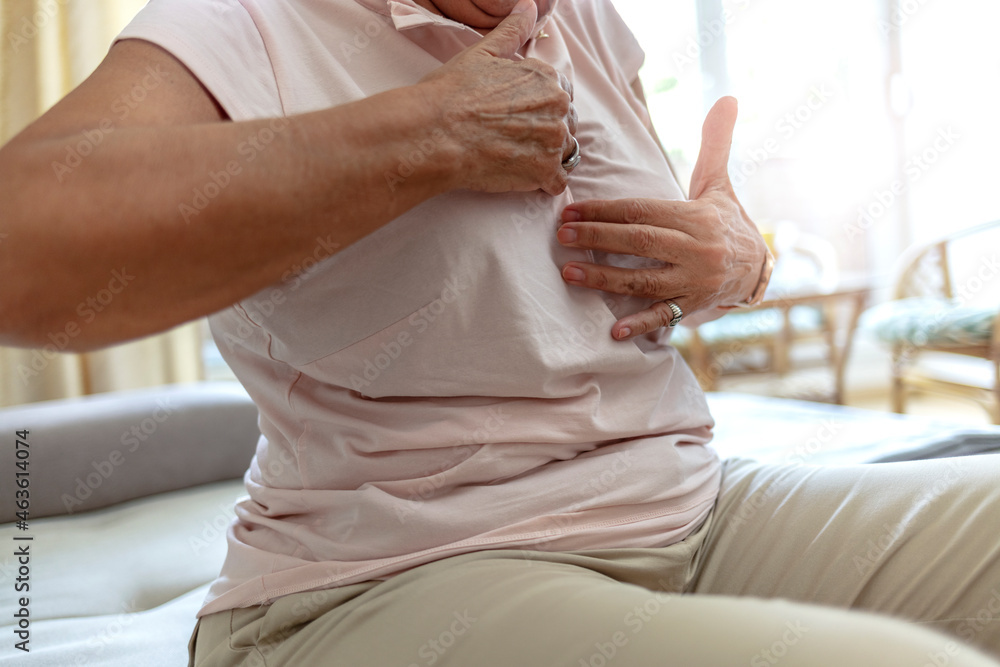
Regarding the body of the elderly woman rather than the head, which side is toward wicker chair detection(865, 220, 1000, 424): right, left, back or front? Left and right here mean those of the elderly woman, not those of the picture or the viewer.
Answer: left

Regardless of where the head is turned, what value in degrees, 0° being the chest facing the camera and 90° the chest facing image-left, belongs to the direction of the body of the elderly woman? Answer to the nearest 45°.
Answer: approximately 315°

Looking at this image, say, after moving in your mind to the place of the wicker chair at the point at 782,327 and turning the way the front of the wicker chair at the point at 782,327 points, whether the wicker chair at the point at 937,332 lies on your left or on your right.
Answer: on your left

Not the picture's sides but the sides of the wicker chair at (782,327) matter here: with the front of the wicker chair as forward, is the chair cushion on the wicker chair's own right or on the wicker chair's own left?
on the wicker chair's own left

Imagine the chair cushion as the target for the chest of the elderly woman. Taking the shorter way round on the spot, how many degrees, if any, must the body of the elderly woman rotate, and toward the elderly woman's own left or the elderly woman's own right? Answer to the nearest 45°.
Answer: approximately 90° to the elderly woman's own left
